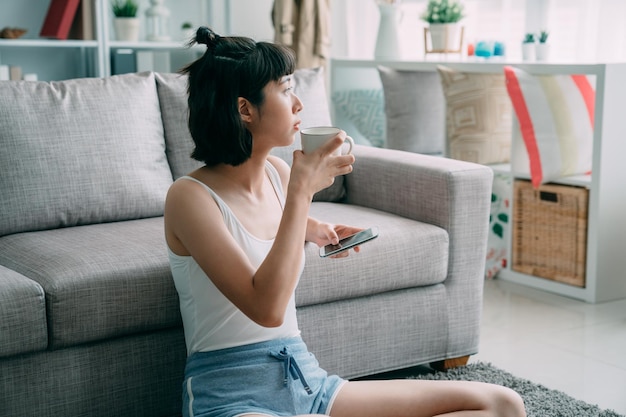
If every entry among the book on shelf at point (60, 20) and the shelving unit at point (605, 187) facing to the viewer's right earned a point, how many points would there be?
0

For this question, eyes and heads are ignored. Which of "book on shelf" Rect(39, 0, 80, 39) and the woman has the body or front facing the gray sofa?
the book on shelf

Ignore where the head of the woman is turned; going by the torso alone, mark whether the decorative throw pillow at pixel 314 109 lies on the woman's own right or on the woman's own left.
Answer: on the woman's own left

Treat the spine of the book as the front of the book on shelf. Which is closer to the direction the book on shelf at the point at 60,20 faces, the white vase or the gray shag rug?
the gray shag rug

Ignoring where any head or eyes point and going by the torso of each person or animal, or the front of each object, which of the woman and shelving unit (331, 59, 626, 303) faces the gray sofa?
the shelving unit

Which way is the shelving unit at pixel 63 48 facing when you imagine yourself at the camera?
facing the viewer

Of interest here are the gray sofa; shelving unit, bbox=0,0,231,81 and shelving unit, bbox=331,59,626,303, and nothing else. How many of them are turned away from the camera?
0

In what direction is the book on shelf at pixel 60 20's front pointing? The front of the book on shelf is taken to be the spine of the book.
toward the camera

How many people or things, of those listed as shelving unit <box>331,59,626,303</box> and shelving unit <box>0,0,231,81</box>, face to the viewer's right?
0

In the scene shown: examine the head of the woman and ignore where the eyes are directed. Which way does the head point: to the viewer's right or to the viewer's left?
to the viewer's right

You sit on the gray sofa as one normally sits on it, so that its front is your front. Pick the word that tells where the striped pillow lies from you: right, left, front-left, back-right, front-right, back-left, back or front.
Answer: left
